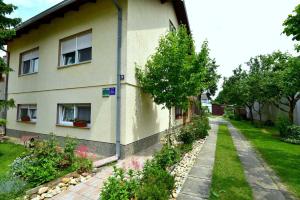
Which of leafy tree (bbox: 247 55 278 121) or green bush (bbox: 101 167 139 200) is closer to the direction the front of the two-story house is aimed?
the green bush

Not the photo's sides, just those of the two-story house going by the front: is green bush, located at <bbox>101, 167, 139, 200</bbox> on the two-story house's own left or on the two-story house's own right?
on the two-story house's own left

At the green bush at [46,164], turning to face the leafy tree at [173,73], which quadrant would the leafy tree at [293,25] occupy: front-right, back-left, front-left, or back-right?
front-right

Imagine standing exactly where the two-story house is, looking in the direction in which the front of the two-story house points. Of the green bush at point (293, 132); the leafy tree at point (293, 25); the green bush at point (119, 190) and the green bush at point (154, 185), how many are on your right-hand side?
0

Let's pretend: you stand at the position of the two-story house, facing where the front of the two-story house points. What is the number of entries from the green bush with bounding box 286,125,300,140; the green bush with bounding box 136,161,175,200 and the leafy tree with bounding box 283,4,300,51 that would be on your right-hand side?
0

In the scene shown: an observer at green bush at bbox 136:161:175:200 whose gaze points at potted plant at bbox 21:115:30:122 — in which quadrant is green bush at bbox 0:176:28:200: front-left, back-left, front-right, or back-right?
front-left

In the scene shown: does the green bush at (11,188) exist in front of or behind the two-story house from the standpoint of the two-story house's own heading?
in front

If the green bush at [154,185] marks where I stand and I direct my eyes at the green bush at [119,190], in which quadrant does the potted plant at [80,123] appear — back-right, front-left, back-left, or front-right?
front-right

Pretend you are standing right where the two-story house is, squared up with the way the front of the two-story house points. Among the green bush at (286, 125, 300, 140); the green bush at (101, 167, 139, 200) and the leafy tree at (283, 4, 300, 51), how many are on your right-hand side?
0

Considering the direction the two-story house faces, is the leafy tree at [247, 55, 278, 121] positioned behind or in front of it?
behind

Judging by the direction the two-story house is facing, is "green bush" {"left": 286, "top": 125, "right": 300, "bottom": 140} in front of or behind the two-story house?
behind

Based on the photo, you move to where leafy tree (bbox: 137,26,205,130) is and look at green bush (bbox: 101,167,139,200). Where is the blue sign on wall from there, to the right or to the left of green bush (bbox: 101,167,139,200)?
right

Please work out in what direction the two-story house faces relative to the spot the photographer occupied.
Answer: facing the viewer and to the left of the viewer

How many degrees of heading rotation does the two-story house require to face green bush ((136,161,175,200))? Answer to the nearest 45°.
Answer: approximately 45° to its left

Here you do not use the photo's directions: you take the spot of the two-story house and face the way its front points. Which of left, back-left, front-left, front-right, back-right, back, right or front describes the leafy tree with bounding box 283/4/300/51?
left

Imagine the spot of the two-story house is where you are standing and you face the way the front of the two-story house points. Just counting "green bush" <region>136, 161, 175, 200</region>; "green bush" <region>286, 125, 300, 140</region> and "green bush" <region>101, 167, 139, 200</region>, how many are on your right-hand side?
0
